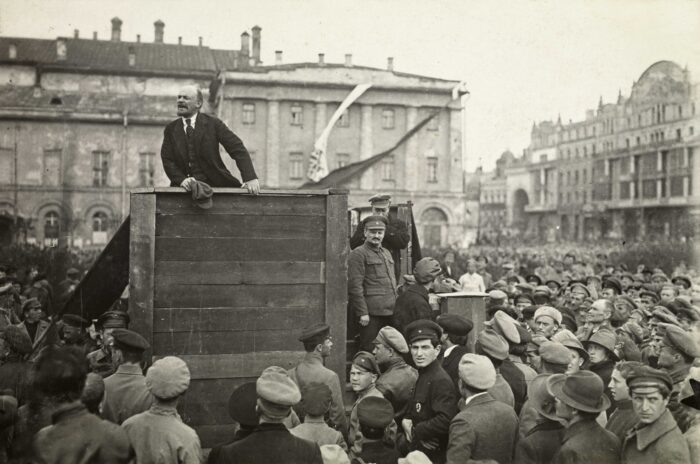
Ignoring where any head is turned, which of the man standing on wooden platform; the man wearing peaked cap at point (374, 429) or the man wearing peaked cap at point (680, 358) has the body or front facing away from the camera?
the man wearing peaked cap at point (374, 429)

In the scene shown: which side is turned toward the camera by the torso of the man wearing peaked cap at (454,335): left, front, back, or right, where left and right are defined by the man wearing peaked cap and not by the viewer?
left

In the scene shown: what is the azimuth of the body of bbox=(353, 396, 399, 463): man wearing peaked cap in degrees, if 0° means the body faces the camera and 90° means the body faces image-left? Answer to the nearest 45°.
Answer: approximately 180°

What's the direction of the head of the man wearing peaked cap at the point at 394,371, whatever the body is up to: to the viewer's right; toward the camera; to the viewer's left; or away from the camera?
to the viewer's left

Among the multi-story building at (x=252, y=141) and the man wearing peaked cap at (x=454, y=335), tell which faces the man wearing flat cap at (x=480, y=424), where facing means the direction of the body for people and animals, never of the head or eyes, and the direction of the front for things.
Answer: the multi-story building

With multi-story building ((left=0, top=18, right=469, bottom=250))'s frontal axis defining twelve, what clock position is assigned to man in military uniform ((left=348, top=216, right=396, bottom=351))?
The man in military uniform is roughly at 12 o'clock from the multi-story building.
